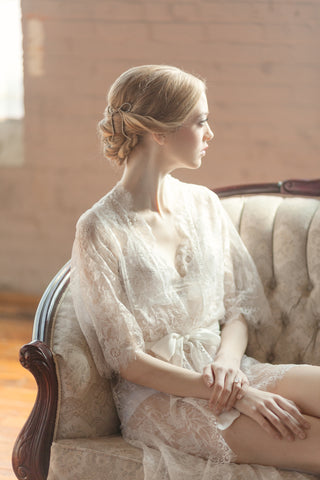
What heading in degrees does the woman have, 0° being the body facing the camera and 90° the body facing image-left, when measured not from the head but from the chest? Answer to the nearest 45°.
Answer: approximately 315°

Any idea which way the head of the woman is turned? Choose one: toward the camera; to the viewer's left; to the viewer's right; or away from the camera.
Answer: to the viewer's right

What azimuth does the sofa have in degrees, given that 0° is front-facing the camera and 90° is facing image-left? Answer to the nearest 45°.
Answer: approximately 0°
